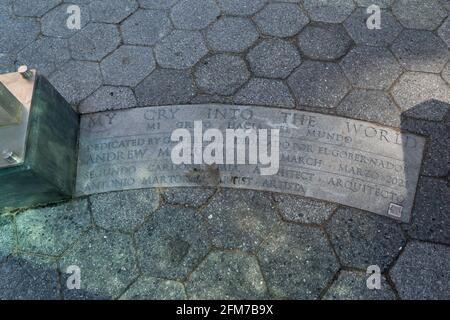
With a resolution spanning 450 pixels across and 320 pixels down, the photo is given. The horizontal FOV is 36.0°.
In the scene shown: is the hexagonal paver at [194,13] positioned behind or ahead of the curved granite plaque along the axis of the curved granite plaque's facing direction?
behind

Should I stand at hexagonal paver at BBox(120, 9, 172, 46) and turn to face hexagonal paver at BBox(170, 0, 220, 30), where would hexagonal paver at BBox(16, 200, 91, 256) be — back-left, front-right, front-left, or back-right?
back-right

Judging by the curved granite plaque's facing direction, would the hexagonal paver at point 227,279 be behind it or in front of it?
in front

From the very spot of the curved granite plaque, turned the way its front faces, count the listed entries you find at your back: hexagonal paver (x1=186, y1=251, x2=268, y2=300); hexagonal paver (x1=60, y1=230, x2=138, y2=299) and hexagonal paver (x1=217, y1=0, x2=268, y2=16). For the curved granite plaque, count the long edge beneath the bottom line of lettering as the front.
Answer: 1

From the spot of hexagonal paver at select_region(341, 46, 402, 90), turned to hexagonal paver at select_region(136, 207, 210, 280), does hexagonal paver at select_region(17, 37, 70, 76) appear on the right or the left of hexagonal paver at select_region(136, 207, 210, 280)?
right

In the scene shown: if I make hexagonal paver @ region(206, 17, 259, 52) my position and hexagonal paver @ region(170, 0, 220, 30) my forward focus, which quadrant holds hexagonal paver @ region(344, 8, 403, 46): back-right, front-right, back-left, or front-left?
back-right

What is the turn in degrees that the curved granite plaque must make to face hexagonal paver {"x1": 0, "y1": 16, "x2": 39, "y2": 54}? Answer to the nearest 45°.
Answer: approximately 135° to its right

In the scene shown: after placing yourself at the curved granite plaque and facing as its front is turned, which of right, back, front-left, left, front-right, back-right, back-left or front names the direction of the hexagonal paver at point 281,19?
back

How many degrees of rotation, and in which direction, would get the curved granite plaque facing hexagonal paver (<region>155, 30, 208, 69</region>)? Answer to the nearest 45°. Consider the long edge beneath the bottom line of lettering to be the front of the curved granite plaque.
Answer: approximately 135° to its right

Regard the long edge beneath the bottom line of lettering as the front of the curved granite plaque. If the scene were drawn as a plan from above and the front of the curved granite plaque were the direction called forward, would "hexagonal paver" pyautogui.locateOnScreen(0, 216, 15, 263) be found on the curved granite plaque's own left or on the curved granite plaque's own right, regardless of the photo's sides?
on the curved granite plaque's own right

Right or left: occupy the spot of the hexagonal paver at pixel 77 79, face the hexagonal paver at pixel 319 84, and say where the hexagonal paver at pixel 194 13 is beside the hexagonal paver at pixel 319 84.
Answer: left

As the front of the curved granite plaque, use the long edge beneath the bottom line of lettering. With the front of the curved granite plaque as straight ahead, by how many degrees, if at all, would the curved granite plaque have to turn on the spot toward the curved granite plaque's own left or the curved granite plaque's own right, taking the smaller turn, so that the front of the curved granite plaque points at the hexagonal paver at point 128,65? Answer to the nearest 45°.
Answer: approximately 135° to the curved granite plaque's own right

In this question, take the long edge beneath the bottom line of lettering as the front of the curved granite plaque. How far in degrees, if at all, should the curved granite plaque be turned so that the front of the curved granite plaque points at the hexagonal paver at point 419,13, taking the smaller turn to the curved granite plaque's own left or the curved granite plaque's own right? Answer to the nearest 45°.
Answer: approximately 135° to the curved granite plaque's own left

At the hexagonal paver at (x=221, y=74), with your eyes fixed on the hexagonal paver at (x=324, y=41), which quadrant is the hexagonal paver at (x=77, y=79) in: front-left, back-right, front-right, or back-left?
back-left

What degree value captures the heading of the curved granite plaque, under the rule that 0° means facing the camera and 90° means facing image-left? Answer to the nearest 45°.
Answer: approximately 0°
